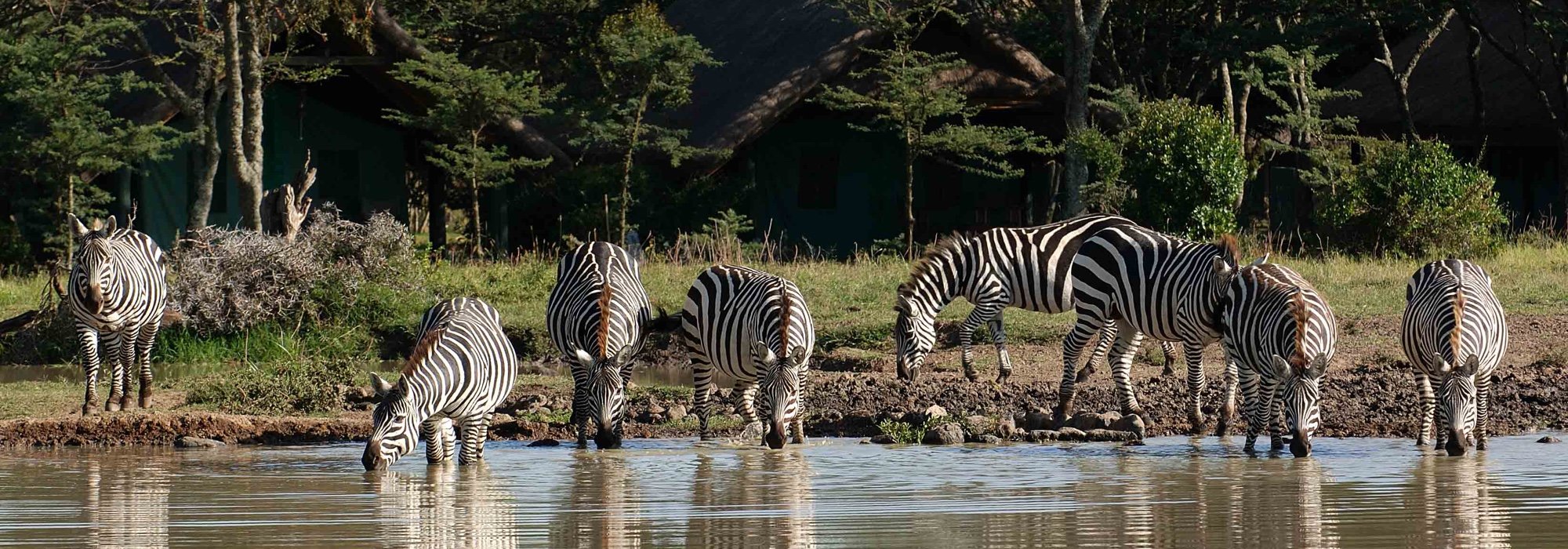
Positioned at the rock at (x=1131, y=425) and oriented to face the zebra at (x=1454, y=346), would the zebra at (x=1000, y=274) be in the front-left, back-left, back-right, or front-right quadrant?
back-left

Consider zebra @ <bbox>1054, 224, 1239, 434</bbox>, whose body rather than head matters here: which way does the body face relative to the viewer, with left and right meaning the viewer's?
facing to the right of the viewer

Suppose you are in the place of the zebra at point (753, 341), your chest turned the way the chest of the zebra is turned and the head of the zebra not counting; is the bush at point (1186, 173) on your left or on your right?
on your left

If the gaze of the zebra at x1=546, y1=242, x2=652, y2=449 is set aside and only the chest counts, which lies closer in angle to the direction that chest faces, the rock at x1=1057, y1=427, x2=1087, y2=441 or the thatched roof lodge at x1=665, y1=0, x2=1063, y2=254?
the rock

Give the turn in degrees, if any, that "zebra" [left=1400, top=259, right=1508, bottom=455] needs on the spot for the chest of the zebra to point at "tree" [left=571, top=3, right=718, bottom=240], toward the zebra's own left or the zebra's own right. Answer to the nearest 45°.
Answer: approximately 135° to the zebra's own right

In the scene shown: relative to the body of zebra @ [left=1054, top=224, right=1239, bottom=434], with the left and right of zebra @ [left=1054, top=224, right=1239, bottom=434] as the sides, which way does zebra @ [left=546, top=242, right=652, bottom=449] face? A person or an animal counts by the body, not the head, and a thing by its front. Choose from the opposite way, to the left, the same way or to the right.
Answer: to the right

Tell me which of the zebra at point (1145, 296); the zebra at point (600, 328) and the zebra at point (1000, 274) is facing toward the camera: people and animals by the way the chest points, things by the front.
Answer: the zebra at point (600, 328)

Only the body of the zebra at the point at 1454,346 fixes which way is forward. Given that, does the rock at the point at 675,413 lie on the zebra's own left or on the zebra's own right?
on the zebra's own right

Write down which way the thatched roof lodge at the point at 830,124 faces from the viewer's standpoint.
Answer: facing the viewer and to the right of the viewer

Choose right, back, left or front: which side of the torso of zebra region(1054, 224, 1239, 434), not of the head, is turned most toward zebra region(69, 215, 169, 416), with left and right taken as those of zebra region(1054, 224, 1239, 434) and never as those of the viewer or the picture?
back

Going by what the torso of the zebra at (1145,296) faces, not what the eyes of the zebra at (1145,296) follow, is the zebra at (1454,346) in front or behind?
in front

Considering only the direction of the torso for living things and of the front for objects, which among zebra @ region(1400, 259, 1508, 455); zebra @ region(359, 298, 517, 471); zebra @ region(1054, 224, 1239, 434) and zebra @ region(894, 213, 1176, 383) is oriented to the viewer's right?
zebra @ region(1054, 224, 1239, 434)

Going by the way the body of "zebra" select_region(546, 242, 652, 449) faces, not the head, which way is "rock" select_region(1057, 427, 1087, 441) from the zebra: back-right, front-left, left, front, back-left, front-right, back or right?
left

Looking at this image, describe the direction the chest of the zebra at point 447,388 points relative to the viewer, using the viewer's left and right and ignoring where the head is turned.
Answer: facing the viewer and to the left of the viewer

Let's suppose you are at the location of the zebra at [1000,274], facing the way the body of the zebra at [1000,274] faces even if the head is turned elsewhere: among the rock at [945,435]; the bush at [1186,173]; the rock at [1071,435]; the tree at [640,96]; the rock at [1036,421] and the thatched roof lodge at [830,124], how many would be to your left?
3

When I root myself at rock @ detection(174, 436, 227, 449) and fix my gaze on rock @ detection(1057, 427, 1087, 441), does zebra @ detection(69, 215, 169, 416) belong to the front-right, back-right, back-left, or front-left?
back-left
